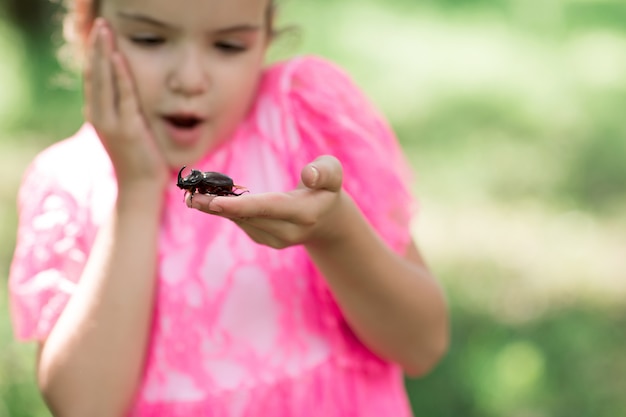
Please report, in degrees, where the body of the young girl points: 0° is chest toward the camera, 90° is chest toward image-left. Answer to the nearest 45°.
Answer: approximately 0°

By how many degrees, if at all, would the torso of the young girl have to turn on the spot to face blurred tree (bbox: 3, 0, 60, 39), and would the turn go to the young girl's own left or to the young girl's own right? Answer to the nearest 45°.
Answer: approximately 180°

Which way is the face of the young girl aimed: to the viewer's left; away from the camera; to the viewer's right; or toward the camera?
toward the camera
